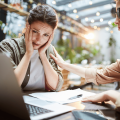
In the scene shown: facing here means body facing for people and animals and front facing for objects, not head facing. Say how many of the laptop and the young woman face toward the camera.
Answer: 1

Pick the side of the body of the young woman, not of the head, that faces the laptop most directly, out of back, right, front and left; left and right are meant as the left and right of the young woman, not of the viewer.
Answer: front

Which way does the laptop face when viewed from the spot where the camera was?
facing away from the viewer and to the right of the viewer

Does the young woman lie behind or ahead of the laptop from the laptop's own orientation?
ahead

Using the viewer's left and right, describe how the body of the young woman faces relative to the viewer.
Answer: facing the viewer
